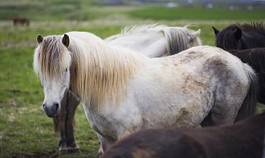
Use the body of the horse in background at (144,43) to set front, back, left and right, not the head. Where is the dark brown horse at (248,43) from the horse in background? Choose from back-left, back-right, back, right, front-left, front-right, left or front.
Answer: front

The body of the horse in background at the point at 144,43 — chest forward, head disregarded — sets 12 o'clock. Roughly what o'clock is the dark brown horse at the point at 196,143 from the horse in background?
The dark brown horse is roughly at 3 o'clock from the horse in background.

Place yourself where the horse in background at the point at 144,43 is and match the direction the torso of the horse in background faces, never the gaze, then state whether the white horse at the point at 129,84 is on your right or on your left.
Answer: on your right

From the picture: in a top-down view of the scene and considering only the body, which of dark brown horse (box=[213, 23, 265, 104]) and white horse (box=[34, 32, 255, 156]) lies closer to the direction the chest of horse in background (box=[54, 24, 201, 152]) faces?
the dark brown horse

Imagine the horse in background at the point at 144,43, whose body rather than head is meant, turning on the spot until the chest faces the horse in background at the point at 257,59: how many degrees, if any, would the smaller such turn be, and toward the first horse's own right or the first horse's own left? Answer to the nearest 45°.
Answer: approximately 45° to the first horse's own right

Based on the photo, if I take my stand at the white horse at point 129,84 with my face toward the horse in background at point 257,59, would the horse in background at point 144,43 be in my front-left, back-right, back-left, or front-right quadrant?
front-left

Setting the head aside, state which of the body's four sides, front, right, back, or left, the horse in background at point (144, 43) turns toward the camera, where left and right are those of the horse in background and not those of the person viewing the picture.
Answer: right
